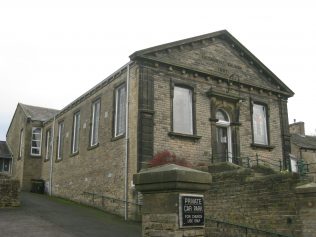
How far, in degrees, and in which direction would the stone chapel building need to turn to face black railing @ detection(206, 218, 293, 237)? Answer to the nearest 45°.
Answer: approximately 45° to its right

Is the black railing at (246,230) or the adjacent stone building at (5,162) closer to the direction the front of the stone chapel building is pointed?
the black railing

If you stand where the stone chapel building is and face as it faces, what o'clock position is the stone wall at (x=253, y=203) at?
The stone wall is roughly at 1 o'clock from the stone chapel building.

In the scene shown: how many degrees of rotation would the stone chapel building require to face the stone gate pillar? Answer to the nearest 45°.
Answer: approximately 45° to its right

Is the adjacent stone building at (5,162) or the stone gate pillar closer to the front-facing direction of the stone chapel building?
the stone gate pillar

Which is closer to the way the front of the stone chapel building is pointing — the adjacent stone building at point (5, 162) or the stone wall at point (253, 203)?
the stone wall

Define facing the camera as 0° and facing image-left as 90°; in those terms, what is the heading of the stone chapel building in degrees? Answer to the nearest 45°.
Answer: approximately 315°

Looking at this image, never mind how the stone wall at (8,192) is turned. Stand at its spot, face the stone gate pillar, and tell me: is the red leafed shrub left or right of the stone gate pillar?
left

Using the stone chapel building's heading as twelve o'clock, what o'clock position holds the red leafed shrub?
The red leafed shrub is roughly at 2 o'clock from the stone chapel building.

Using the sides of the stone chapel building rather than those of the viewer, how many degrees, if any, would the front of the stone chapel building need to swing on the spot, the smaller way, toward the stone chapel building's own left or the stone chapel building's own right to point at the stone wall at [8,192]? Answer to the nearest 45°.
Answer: approximately 135° to the stone chapel building's own right
